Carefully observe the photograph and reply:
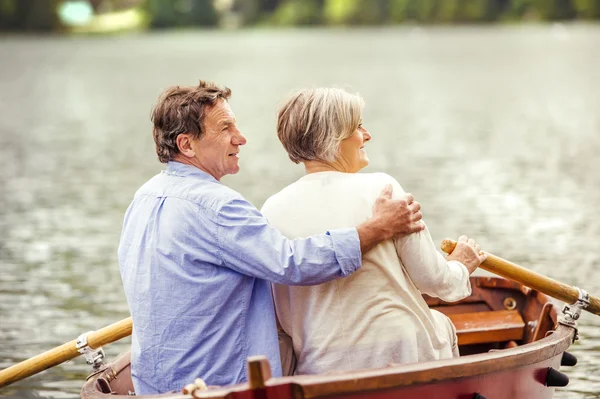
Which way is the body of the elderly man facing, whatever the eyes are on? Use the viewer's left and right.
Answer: facing away from the viewer and to the right of the viewer

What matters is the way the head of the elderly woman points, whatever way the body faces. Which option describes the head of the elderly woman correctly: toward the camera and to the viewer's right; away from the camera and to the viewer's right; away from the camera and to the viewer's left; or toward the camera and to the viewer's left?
away from the camera and to the viewer's right

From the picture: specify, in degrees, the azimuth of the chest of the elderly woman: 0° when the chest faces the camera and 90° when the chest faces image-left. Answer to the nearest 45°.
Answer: approximately 225°

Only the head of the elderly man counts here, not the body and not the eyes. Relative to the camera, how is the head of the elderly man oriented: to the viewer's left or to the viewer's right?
to the viewer's right
